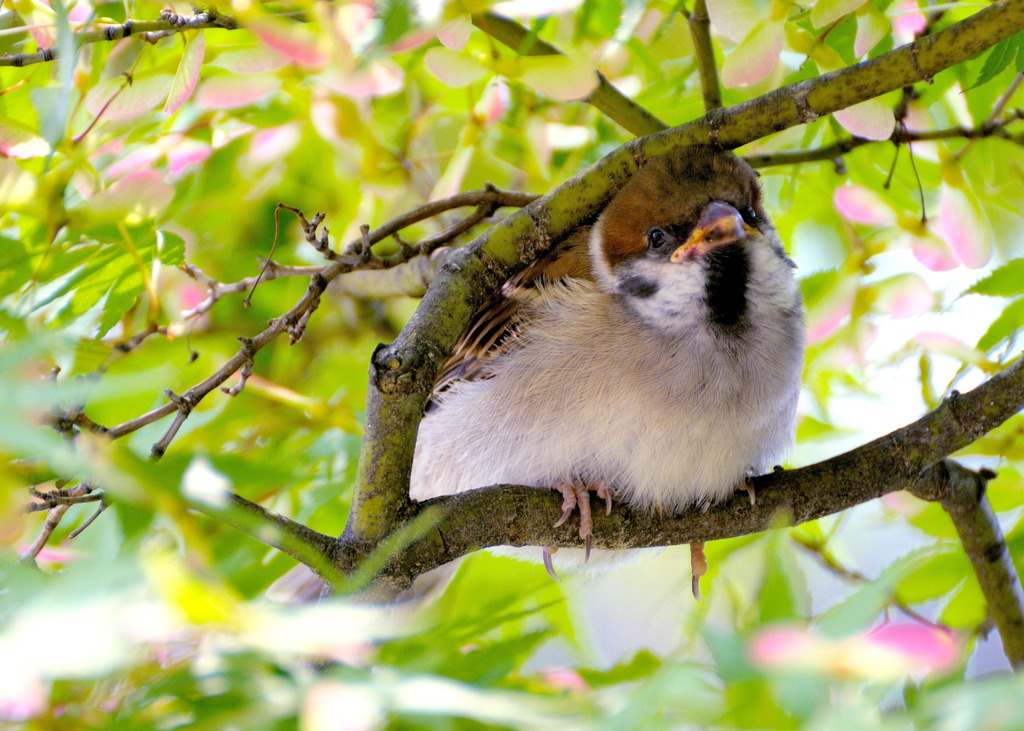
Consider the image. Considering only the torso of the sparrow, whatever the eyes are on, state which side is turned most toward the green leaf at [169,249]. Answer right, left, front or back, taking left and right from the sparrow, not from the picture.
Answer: right

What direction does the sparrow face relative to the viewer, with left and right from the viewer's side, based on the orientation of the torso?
facing the viewer and to the right of the viewer

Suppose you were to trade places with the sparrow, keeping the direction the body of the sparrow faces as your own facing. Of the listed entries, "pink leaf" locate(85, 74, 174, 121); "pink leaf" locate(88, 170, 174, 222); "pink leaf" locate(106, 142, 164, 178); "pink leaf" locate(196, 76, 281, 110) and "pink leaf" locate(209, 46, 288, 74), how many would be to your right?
5

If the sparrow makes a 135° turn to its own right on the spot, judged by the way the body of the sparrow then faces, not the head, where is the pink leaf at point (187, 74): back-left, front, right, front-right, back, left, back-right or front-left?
front-left

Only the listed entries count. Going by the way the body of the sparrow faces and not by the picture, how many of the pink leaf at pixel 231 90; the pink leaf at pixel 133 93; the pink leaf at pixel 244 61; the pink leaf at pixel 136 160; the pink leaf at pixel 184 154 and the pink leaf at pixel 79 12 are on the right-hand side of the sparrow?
6

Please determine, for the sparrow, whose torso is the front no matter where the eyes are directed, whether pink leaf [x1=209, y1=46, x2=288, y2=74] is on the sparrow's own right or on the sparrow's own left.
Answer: on the sparrow's own right
